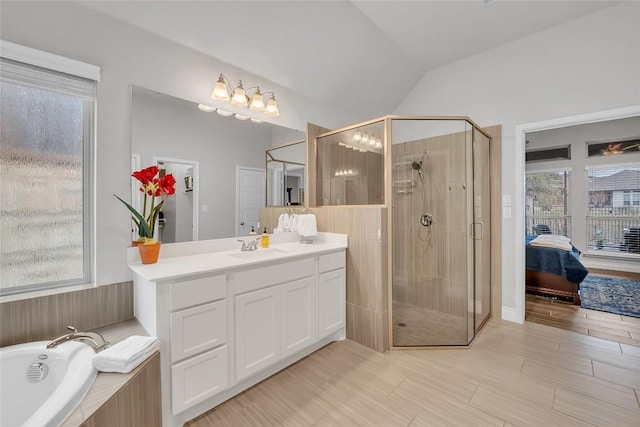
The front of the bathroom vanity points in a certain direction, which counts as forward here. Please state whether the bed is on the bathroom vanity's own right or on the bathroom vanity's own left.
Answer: on the bathroom vanity's own left

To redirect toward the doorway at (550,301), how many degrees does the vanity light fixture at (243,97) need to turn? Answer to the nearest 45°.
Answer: approximately 45° to its left

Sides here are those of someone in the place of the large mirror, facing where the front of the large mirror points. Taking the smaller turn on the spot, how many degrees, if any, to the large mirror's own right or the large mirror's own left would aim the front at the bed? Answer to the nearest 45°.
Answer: approximately 45° to the large mirror's own left

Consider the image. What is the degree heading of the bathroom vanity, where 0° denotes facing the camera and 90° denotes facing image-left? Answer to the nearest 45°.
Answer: approximately 315°

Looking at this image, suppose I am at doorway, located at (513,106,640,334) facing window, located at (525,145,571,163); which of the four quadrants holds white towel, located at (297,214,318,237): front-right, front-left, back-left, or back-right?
back-left

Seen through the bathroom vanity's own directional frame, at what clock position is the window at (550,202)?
The window is roughly at 10 o'clock from the bathroom vanity.
